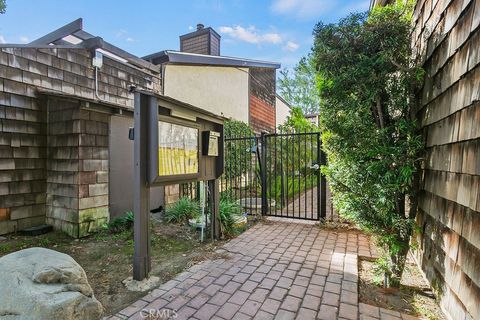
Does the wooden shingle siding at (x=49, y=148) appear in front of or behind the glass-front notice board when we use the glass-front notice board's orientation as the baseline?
behind

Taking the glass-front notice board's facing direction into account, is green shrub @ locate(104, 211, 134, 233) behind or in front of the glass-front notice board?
behind

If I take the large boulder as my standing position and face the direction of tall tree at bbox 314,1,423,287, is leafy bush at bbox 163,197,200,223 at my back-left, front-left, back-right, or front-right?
front-left

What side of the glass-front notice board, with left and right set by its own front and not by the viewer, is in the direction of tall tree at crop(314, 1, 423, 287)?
front

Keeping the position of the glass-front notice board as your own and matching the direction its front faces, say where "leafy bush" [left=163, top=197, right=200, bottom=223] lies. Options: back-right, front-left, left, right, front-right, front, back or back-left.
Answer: back-left

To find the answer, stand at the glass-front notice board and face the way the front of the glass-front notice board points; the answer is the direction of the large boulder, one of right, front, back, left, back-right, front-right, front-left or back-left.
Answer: right

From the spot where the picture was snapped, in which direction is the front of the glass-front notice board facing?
facing the viewer and to the right of the viewer

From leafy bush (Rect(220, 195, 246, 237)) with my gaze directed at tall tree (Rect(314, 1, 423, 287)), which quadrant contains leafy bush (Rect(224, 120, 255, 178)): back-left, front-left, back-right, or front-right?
back-left
